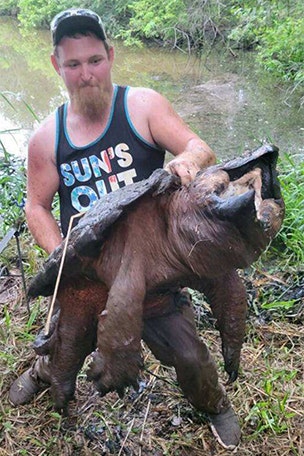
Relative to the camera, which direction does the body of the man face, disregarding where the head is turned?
toward the camera

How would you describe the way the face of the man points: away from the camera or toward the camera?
toward the camera

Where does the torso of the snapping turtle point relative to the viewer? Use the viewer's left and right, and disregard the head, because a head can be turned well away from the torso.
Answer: facing the viewer and to the right of the viewer
